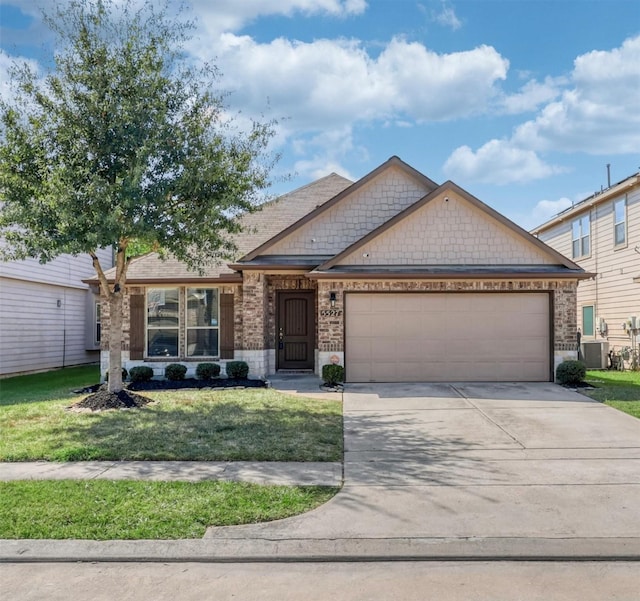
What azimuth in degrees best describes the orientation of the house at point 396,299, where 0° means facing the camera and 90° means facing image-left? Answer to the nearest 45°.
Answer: approximately 0°

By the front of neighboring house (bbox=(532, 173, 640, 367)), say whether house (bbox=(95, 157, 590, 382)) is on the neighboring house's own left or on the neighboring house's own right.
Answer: on the neighboring house's own right

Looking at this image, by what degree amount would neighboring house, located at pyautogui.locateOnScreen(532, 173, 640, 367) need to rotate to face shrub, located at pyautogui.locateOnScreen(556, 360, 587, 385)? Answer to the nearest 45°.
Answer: approximately 45° to its right

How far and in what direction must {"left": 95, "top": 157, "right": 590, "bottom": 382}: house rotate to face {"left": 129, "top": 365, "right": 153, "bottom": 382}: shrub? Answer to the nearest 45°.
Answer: approximately 90° to its right

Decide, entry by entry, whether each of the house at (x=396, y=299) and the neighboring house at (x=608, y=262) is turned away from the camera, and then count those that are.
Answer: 0

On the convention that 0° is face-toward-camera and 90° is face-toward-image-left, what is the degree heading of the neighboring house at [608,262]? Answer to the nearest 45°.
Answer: approximately 315°

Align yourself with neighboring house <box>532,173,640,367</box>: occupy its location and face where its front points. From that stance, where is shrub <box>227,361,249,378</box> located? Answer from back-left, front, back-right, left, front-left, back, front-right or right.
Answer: right

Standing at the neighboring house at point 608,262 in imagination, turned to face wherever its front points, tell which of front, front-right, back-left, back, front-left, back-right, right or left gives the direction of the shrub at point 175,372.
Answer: right

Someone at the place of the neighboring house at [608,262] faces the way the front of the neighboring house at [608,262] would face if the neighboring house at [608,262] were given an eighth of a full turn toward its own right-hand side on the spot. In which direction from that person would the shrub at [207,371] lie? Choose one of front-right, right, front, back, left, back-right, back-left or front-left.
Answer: front-right
